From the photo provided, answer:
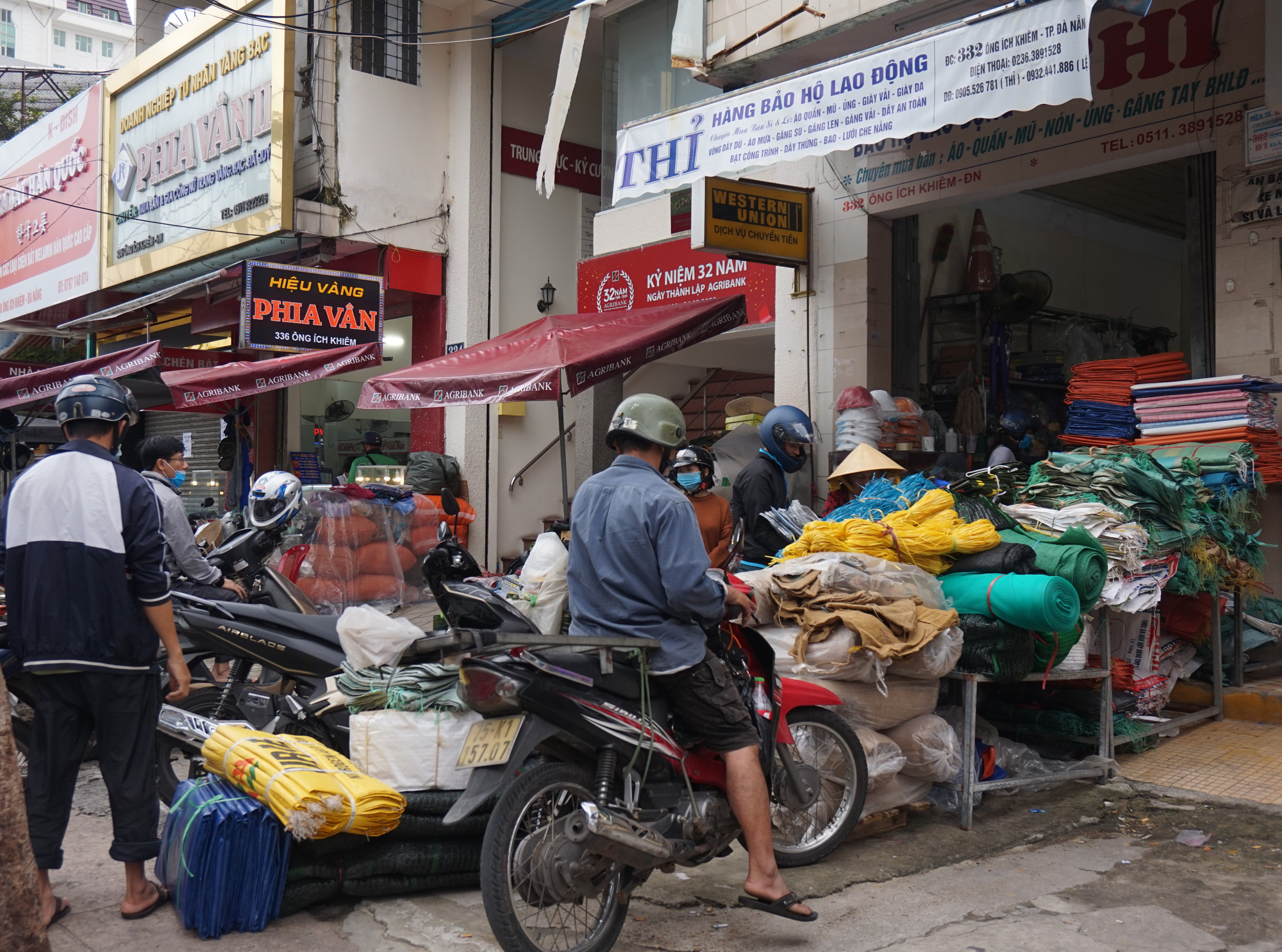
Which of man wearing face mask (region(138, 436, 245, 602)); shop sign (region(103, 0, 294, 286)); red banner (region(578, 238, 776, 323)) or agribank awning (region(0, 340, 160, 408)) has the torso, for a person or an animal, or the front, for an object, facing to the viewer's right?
the man wearing face mask

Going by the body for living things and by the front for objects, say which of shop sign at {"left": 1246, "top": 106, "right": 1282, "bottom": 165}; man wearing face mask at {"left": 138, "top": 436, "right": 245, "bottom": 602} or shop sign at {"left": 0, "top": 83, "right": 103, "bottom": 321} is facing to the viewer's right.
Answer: the man wearing face mask

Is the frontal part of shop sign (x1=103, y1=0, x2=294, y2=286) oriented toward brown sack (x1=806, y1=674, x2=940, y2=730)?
no

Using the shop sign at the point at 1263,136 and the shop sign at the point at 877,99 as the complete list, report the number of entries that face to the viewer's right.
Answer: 0

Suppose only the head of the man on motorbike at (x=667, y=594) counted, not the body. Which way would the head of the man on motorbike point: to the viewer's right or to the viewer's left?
to the viewer's right

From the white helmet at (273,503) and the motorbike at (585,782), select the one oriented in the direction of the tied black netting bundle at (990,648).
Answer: the motorbike

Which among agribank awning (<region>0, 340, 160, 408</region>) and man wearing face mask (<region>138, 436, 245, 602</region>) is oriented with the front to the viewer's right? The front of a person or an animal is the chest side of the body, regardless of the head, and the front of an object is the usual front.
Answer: the man wearing face mask

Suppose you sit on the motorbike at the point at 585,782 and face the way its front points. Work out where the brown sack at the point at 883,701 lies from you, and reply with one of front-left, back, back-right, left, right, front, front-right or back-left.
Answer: front

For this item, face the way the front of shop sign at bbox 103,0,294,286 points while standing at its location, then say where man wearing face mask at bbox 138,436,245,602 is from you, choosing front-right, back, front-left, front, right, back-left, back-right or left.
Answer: front-left

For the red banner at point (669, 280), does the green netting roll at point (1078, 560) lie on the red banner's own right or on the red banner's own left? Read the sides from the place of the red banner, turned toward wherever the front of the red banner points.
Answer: on the red banner's own left

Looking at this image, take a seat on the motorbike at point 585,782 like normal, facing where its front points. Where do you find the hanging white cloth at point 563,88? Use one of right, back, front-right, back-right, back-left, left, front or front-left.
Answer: front-left

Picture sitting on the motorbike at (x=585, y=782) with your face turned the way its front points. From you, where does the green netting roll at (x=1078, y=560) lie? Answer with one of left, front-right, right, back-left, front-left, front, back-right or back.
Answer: front

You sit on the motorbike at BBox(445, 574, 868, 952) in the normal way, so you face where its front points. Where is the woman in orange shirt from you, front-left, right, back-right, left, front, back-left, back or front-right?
front-left

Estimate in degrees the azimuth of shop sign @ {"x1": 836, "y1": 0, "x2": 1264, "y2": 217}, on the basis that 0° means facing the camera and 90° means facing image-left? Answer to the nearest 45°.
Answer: approximately 45°

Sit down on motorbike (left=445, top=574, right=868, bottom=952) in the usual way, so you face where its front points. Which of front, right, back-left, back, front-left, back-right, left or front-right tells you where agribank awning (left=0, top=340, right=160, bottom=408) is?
left

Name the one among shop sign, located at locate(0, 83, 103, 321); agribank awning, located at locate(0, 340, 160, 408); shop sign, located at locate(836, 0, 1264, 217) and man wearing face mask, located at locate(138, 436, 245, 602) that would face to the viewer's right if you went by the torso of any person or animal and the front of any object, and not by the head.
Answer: the man wearing face mask

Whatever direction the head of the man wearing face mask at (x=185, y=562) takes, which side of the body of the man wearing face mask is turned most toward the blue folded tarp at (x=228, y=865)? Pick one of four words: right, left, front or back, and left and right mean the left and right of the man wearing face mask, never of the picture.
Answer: right

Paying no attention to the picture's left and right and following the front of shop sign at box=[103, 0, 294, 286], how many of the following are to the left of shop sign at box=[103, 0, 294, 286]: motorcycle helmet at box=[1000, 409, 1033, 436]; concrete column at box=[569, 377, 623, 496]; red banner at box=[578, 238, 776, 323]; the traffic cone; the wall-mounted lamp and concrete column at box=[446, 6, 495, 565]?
6
